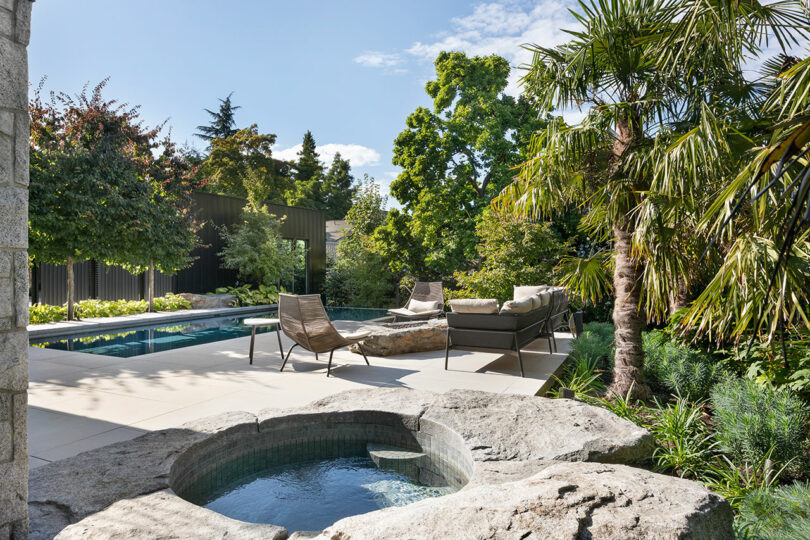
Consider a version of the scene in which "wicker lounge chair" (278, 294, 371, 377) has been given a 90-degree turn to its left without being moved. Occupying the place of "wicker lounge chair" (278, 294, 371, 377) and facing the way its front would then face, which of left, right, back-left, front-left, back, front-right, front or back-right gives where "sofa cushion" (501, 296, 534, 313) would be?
back-right

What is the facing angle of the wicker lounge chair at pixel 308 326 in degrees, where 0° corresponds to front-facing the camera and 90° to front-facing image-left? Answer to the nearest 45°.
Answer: approximately 225°

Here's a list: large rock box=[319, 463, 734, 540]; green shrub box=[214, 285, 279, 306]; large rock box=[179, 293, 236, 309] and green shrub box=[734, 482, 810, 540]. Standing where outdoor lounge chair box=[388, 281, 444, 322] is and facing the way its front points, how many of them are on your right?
2

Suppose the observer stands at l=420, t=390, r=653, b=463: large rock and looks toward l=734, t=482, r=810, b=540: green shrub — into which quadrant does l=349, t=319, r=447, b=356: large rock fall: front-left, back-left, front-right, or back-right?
back-left

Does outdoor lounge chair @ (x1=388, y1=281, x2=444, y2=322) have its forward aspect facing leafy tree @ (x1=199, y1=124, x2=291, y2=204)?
no

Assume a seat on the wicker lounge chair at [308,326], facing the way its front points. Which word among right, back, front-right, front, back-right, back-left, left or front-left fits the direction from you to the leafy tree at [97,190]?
left

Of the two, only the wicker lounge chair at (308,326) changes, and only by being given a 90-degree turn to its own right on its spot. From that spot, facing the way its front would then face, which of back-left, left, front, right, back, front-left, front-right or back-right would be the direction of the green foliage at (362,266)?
back-left

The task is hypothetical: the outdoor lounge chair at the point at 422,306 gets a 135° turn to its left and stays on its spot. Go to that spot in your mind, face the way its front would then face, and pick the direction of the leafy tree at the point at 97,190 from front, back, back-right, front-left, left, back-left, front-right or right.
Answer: back

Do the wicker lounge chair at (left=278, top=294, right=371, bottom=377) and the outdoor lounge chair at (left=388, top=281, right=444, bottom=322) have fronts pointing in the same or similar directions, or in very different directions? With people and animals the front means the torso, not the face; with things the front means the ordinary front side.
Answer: very different directions

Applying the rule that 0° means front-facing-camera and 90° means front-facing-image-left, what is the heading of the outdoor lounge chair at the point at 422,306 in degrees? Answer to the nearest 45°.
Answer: approximately 45°

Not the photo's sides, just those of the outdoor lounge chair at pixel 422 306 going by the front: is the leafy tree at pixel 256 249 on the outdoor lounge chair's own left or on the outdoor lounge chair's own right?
on the outdoor lounge chair's own right

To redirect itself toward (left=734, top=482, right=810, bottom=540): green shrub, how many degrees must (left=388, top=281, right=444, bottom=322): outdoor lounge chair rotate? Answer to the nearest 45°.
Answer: approximately 45° to its left

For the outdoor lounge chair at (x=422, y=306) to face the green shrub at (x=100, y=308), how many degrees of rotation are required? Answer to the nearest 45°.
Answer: approximately 45° to its right

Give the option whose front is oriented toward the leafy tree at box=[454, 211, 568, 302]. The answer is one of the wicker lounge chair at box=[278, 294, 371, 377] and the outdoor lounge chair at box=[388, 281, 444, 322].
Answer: the wicker lounge chair

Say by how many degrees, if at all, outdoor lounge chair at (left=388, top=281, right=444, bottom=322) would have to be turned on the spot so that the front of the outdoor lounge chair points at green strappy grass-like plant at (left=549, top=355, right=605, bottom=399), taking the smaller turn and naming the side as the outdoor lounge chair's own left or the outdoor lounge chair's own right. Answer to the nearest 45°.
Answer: approximately 45° to the outdoor lounge chair's own left

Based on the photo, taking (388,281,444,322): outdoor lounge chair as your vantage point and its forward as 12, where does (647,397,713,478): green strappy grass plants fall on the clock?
The green strappy grass plants is roughly at 10 o'clock from the outdoor lounge chair.
